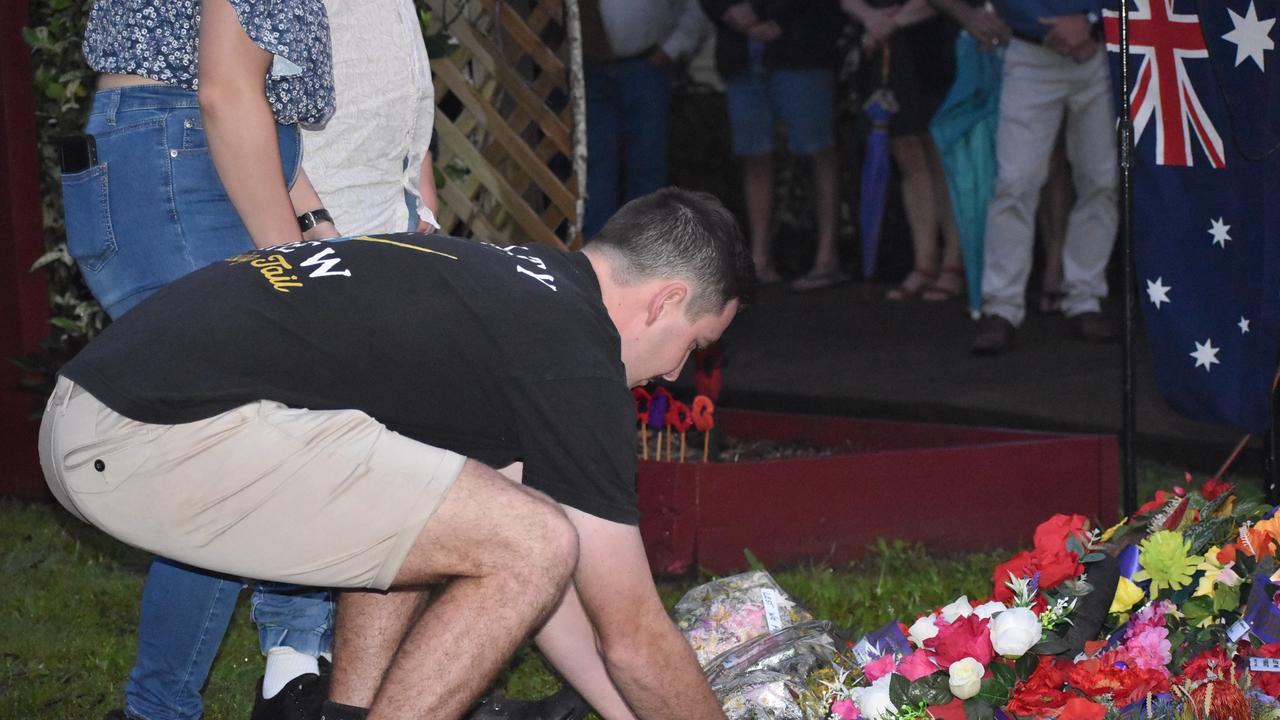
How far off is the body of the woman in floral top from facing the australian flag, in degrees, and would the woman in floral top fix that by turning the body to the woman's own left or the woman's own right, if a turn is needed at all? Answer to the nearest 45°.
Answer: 0° — they already face it

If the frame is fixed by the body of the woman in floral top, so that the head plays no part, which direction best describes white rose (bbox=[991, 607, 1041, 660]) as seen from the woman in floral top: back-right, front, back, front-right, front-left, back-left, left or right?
front-right

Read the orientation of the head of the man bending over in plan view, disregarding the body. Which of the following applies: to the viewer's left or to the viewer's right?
to the viewer's right

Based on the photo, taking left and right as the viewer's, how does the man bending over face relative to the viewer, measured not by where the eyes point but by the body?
facing to the right of the viewer

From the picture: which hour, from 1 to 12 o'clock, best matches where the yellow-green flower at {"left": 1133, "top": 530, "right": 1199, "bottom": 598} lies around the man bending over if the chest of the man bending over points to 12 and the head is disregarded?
The yellow-green flower is roughly at 12 o'clock from the man bending over.

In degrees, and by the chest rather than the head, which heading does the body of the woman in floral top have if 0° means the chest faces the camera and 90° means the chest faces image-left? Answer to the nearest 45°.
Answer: approximately 270°

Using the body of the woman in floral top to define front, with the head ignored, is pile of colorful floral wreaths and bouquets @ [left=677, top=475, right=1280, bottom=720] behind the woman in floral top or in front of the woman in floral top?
in front

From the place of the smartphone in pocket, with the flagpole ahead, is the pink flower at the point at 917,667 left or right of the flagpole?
right

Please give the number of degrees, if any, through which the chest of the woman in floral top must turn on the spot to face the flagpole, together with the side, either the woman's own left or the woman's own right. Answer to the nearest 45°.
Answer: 0° — they already face it

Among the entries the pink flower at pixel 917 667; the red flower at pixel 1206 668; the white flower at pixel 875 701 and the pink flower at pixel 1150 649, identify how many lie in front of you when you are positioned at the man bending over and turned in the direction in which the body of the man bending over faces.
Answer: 4

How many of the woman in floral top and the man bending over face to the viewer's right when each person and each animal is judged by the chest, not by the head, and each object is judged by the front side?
2
